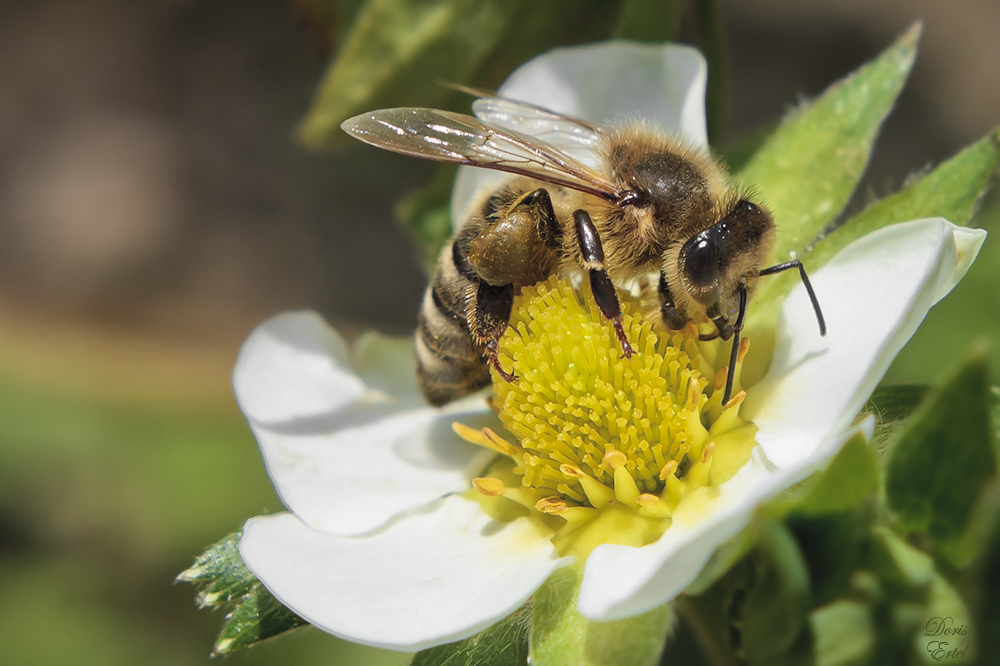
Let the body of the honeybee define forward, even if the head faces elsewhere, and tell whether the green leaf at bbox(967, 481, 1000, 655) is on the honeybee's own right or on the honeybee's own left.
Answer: on the honeybee's own right

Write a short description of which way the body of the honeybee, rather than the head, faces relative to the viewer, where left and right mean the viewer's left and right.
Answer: facing to the right of the viewer

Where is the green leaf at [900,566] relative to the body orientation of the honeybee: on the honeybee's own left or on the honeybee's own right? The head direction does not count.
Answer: on the honeybee's own right

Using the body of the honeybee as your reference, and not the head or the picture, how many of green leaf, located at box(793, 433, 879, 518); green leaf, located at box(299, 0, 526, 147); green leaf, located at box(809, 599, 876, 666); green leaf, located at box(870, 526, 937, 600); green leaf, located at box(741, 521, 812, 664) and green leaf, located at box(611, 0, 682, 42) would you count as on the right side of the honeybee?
4

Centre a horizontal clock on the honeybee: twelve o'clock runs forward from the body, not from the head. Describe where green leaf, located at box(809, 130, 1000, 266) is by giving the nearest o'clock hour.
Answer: The green leaf is roughly at 12 o'clock from the honeybee.

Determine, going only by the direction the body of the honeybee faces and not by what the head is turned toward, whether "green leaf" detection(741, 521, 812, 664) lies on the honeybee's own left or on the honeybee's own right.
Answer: on the honeybee's own right

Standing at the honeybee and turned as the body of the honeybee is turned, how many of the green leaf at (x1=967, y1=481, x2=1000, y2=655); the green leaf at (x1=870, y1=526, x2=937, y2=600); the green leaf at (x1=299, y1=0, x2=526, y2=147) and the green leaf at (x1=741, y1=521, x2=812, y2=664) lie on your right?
3

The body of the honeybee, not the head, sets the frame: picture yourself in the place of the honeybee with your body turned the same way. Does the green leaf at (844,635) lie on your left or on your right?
on your right
